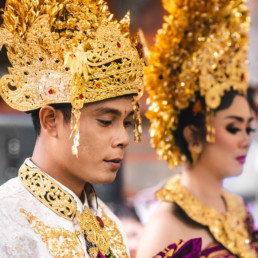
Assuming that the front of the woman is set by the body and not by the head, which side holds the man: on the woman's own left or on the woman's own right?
on the woman's own right

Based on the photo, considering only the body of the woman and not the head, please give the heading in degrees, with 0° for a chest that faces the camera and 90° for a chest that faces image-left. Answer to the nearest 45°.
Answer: approximately 315°

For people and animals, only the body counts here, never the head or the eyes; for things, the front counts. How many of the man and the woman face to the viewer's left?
0

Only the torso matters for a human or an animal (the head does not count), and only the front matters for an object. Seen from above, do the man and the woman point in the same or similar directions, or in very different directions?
same or similar directions

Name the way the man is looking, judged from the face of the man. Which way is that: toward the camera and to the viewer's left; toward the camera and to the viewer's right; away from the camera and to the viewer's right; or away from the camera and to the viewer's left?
toward the camera and to the viewer's right

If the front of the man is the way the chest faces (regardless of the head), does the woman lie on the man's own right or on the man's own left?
on the man's own left

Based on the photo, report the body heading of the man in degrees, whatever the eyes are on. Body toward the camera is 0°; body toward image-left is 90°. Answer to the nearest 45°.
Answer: approximately 315°
